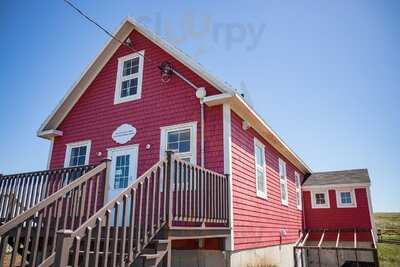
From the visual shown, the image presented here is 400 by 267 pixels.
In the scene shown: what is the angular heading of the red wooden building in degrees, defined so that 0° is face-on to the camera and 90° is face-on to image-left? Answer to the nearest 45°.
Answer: approximately 45°

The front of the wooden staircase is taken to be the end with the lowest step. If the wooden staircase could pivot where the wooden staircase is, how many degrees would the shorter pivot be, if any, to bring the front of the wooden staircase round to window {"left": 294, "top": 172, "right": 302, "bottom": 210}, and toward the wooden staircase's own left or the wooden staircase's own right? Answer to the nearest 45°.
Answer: approximately 180°

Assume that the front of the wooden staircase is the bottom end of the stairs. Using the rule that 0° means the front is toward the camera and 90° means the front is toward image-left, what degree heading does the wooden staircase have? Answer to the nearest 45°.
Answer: approximately 45°
